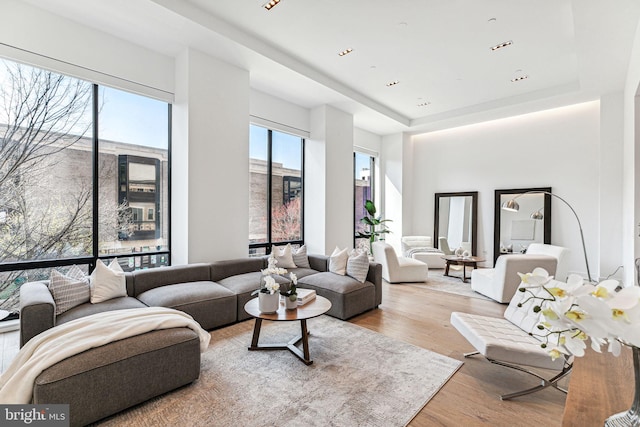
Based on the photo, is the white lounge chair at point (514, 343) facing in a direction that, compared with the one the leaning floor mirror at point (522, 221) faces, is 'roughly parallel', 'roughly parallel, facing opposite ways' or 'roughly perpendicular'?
roughly perpendicular

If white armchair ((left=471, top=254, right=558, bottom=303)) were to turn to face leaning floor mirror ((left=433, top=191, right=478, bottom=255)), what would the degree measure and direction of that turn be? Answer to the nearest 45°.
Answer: approximately 45° to its right

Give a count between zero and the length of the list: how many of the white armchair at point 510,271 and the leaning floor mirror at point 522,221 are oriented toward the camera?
1

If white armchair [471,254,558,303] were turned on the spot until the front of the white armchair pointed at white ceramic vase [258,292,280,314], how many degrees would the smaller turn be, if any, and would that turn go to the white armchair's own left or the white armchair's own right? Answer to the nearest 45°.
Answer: approximately 90° to the white armchair's own left

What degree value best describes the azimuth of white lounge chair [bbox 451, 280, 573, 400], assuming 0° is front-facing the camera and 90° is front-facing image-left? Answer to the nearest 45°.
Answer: approximately 90°

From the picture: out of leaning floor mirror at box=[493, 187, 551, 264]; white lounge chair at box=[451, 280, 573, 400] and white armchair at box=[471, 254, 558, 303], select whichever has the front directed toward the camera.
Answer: the leaning floor mirror

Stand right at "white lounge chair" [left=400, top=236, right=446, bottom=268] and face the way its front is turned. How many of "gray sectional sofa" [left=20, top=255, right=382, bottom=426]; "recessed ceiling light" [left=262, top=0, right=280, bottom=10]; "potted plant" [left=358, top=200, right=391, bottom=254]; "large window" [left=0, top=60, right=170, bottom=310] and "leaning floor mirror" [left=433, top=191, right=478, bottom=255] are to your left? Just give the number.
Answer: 1

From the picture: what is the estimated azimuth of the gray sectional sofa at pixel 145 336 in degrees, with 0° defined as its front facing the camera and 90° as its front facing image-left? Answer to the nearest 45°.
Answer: approximately 315°

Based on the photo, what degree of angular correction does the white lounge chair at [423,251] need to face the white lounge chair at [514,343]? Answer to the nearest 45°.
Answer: approximately 45° to its right

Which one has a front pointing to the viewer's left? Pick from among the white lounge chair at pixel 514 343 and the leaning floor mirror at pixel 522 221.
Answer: the white lounge chair

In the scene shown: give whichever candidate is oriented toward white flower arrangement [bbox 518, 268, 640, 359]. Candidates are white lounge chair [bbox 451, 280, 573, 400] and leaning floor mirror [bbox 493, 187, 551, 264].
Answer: the leaning floor mirror

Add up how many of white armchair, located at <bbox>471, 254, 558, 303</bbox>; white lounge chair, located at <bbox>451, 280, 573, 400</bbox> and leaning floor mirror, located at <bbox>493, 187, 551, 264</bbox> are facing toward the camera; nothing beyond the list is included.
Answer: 1

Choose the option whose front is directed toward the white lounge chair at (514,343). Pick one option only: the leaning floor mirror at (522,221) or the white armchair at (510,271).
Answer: the leaning floor mirror

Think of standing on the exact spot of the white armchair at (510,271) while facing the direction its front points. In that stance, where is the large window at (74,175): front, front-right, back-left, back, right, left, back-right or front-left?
left

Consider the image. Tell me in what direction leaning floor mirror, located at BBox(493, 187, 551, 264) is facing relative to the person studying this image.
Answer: facing the viewer
